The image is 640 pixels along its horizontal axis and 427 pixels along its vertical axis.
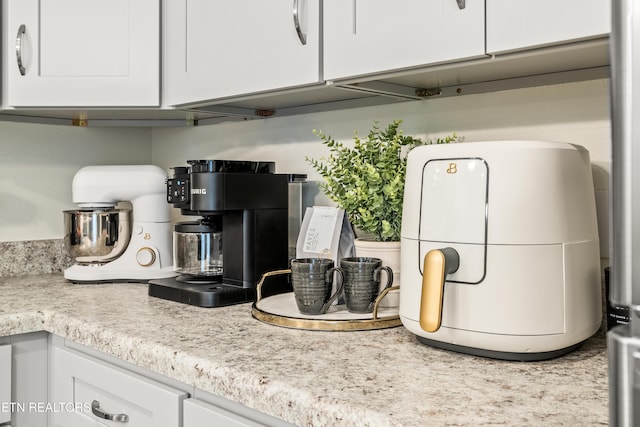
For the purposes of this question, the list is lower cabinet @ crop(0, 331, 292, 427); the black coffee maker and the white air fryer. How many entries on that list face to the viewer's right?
0

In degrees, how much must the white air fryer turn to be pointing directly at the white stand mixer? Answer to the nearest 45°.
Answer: approximately 90° to its right

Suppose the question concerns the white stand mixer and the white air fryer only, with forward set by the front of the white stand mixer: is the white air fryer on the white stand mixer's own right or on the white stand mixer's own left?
on the white stand mixer's own left

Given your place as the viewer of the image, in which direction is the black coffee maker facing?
facing the viewer and to the left of the viewer

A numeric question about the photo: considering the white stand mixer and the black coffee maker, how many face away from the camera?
0

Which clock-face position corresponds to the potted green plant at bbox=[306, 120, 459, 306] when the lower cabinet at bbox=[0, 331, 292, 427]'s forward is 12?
The potted green plant is roughly at 8 o'clock from the lower cabinet.

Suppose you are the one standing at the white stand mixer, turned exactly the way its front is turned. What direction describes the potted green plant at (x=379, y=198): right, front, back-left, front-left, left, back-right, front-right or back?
back-left

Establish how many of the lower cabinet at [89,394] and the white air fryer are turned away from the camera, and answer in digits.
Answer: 0

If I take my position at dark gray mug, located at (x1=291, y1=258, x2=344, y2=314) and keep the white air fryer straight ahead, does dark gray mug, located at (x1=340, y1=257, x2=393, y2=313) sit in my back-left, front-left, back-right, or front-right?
front-left

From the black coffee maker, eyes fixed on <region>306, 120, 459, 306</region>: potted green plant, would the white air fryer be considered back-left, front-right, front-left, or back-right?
front-right

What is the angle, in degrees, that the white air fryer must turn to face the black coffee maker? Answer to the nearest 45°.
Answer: approximately 90° to its right

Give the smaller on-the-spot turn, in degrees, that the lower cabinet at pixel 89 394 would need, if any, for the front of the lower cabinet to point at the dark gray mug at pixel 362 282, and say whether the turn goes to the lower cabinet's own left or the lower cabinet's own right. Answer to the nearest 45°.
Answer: approximately 135° to the lower cabinet's own left

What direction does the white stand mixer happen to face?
to the viewer's left

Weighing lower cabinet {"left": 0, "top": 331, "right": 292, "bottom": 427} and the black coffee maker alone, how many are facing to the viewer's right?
0
